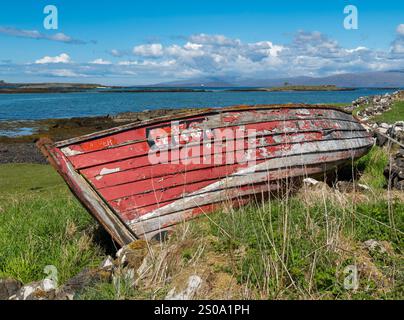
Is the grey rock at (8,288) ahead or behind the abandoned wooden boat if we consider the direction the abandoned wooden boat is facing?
ahead

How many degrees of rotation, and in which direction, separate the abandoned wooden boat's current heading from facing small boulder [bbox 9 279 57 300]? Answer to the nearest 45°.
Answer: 0° — it already faces it

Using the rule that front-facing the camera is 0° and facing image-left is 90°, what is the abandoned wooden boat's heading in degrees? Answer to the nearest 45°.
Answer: approximately 45°
